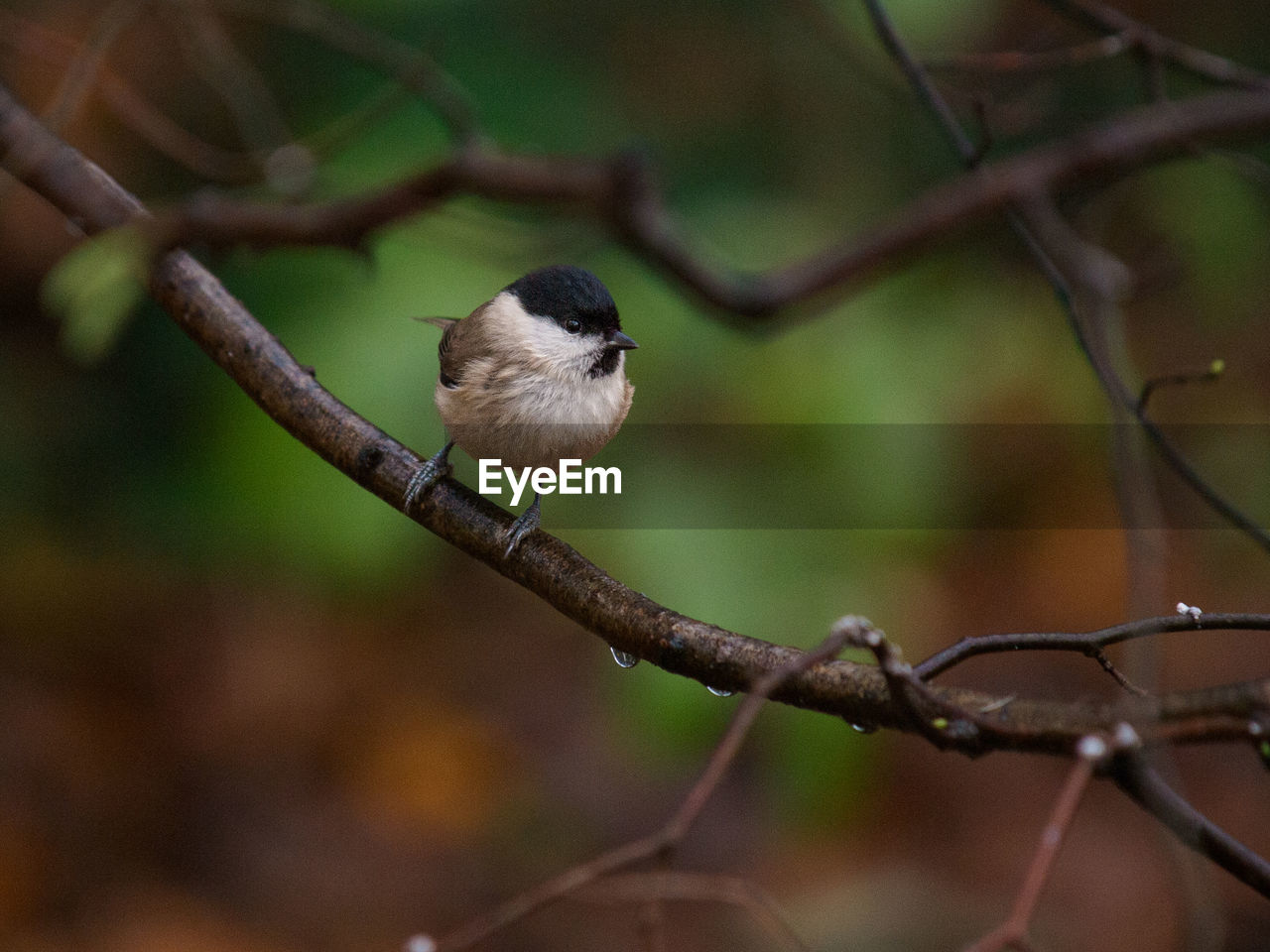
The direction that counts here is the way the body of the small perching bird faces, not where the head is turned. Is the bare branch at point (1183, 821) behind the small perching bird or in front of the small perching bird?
in front

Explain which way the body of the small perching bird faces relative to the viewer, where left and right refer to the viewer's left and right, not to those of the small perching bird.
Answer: facing the viewer and to the right of the viewer

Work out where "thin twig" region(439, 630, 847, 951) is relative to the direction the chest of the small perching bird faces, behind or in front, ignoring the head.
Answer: in front

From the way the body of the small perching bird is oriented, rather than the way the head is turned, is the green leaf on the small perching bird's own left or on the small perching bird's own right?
on the small perching bird's own right

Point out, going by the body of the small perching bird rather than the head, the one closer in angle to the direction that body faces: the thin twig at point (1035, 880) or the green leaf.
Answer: the thin twig
